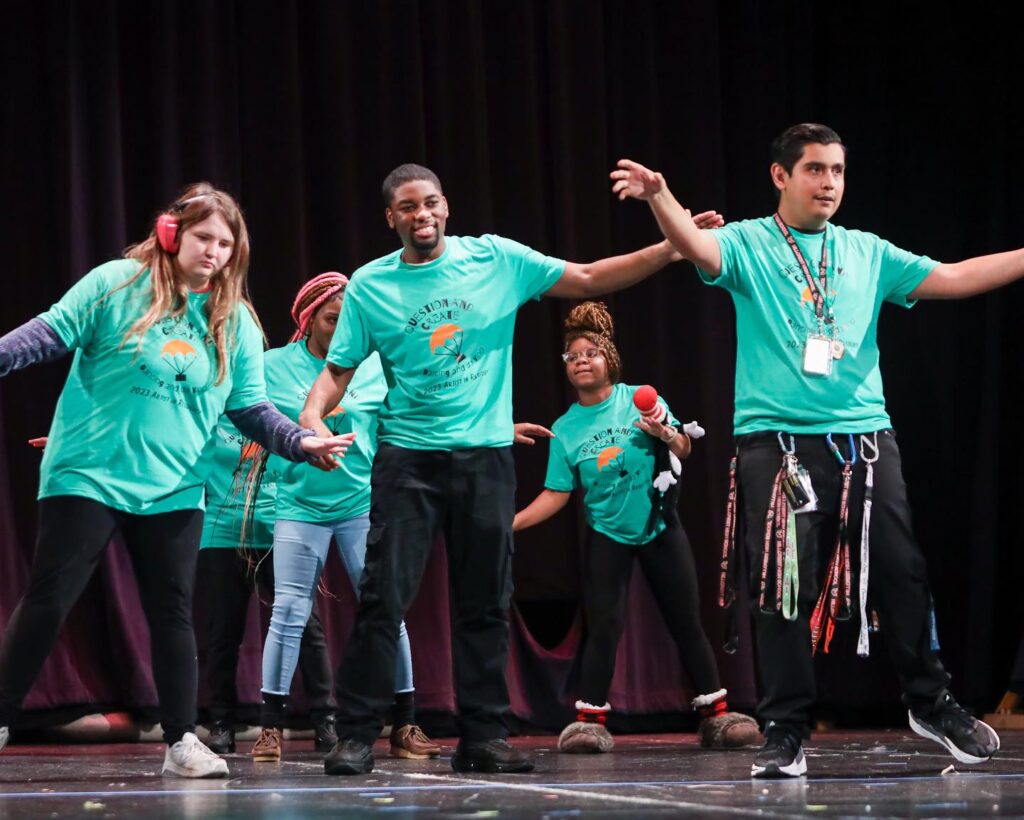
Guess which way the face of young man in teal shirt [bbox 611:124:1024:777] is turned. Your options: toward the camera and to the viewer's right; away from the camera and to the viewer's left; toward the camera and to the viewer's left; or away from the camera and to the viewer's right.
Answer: toward the camera and to the viewer's right

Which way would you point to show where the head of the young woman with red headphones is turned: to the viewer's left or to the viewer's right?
to the viewer's right

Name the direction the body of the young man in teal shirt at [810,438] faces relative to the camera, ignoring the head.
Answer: toward the camera

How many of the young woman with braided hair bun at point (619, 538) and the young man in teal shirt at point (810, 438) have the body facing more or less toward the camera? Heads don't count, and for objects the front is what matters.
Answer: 2

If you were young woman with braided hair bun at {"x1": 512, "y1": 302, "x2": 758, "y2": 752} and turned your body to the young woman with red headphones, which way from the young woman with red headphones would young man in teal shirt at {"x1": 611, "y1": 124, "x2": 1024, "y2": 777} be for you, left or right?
left

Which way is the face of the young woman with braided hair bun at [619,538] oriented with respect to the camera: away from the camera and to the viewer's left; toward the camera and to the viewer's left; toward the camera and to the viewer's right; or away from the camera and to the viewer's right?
toward the camera and to the viewer's left

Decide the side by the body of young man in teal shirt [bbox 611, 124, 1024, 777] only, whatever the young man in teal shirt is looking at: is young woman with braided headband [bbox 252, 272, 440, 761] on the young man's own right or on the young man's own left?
on the young man's own right

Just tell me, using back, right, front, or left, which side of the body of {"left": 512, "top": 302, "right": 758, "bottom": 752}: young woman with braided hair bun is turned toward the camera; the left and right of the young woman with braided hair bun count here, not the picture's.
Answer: front

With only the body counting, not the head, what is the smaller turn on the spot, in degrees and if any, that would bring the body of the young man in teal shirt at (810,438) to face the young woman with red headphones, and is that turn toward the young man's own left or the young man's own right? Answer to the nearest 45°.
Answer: approximately 90° to the young man's own right

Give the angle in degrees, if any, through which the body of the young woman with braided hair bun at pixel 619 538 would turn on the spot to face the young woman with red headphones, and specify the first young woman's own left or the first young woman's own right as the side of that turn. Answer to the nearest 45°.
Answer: approximately 45° to the first young woman's own right
